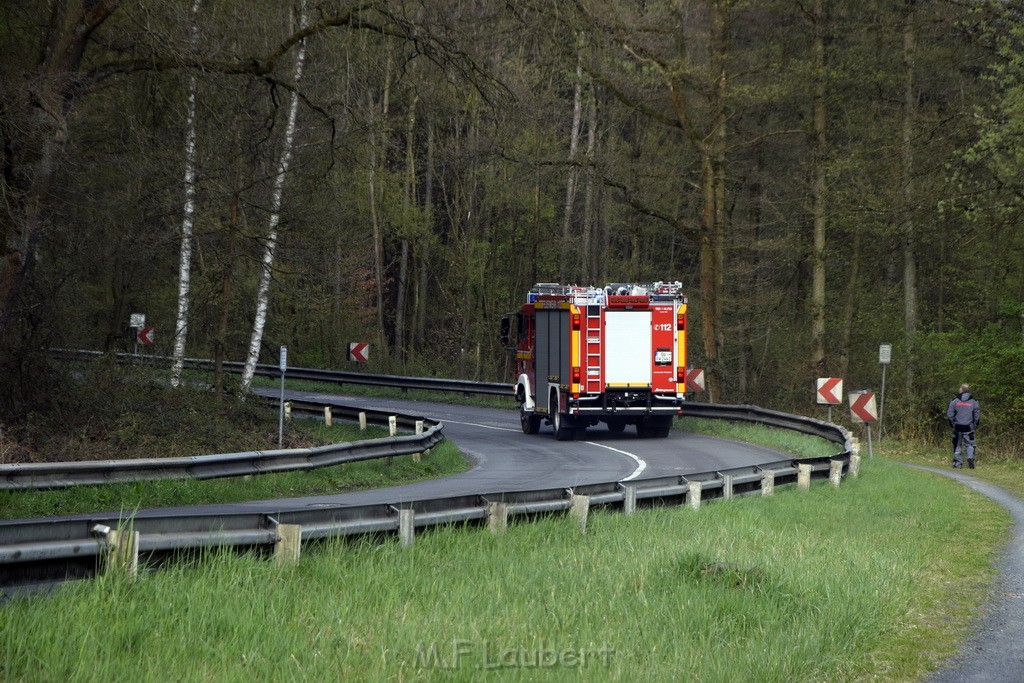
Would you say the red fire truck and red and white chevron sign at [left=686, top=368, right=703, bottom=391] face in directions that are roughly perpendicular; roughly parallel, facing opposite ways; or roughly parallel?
roughly parallel, facing opposite ways

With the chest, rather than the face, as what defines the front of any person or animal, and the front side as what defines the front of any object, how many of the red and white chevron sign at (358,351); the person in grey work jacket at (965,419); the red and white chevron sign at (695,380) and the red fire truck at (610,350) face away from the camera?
2

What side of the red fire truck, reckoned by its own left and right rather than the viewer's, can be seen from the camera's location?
back

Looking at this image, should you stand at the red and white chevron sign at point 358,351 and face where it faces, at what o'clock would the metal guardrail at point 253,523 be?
The metal guardrail is roughly at 12 o'clock from the red and white chevron sign.

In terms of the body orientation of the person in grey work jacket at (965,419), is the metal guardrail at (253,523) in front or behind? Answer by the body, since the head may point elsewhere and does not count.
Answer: behind

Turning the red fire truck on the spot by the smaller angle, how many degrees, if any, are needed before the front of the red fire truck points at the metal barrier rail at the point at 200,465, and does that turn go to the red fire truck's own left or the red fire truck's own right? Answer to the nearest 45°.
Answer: approximately 135° to the red fire truck's own left

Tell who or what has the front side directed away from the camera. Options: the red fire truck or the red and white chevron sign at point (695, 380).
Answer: the red fire truck

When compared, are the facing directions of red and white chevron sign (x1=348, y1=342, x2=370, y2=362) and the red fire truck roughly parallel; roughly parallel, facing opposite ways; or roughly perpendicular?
roughly parallel, facing opposite ways

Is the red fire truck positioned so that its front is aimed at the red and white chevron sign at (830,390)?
no

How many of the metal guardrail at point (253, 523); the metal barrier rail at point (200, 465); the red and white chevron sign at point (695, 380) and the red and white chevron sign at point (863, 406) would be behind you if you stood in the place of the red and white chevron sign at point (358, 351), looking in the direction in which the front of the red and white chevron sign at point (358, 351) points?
0

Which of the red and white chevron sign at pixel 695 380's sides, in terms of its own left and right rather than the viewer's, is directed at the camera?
front

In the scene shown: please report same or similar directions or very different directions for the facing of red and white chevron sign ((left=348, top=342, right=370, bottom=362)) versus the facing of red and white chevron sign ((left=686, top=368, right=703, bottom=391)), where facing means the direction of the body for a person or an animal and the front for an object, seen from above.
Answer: same or similar directions

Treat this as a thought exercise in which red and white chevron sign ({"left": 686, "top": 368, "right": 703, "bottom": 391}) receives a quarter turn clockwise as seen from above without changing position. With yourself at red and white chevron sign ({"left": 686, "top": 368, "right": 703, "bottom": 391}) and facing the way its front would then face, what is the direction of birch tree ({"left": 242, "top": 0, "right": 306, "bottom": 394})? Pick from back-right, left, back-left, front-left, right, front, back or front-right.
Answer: front-left

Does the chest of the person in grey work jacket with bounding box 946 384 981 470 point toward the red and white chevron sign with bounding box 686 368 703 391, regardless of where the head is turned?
no
